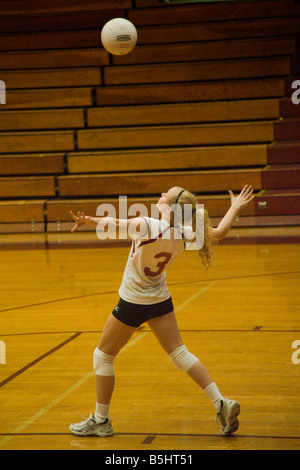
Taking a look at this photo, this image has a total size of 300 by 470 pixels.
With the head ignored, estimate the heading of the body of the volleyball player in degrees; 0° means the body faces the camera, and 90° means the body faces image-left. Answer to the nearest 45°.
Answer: approximately 135°

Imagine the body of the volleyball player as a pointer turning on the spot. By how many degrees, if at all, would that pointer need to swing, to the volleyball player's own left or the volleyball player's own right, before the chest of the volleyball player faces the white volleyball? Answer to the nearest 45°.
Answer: approximately 45° to the volleyball player's own left
